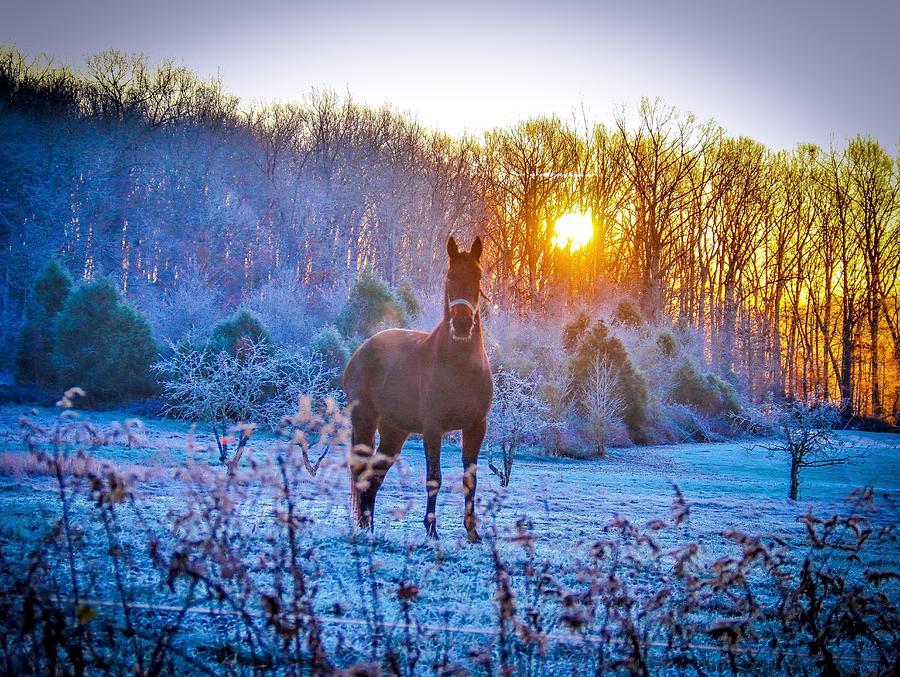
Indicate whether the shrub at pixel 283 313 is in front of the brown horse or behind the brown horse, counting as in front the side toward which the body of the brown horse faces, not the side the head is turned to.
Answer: behind

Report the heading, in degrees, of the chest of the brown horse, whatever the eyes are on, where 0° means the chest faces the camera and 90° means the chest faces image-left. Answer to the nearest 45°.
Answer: approximately 315°

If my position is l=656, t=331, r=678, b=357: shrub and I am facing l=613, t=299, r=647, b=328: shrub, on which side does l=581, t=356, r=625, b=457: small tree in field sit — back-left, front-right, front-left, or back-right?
back-left

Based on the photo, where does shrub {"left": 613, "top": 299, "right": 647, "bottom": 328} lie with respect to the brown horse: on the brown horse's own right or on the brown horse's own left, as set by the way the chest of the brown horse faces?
on the brown horse's own left

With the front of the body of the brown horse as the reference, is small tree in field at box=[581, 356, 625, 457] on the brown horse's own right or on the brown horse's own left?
on the brown horse's own left

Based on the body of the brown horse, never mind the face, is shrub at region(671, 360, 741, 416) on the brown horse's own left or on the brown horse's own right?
on the brown horse's own left

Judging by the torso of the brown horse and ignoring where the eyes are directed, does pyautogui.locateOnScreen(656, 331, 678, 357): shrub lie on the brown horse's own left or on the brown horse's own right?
on the brown horse's own left

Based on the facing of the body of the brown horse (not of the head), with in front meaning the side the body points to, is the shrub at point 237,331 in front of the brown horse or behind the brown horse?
behind

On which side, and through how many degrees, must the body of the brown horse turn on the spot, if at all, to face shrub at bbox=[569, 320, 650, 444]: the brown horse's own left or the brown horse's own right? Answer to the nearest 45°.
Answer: approximately 135° to the brown horse's own left
